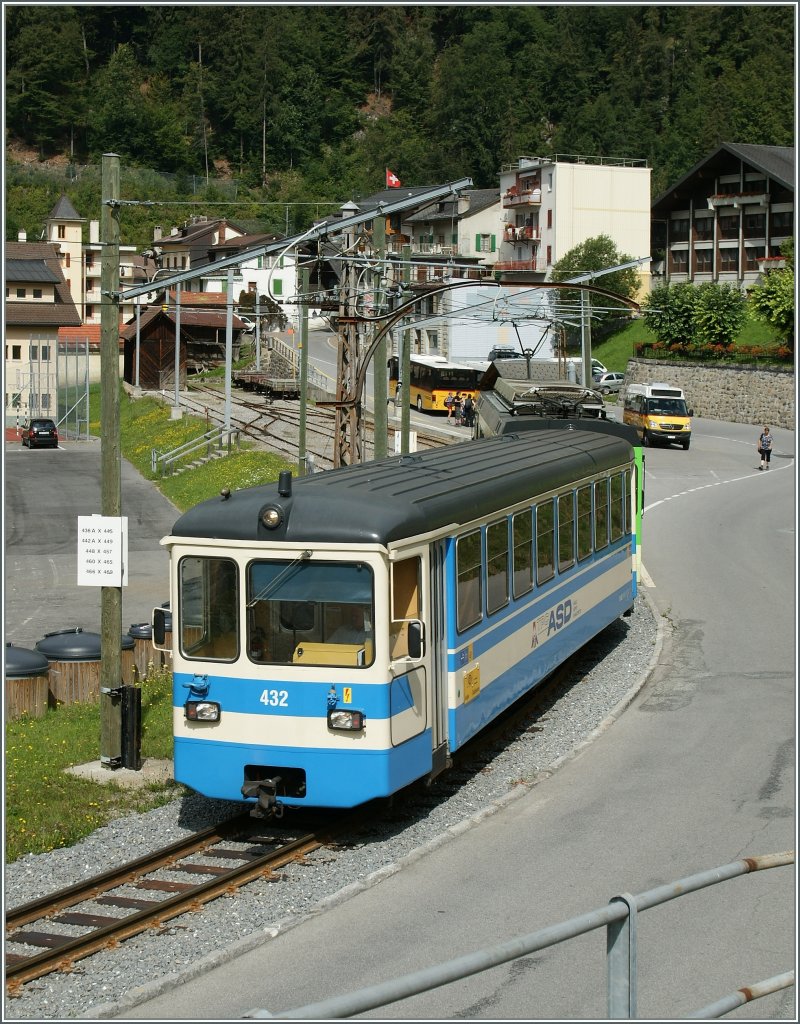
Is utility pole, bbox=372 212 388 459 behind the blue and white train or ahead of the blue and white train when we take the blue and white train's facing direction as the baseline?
behind

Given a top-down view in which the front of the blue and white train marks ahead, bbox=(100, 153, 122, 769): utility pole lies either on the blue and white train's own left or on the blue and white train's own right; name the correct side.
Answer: on the blue and white train's own right

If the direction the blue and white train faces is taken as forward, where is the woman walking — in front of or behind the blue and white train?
behind

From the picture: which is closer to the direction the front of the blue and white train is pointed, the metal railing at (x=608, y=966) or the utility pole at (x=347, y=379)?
the metal railing

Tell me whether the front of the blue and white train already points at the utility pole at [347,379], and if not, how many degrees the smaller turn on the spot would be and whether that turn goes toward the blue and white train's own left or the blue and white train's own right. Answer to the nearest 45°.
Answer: approximately 135° to the blue and white train's own right

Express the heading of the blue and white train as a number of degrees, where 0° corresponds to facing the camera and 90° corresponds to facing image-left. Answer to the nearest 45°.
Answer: approximately 45°

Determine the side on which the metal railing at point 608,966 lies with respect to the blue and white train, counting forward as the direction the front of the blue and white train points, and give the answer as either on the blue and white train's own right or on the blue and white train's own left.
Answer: on the blue and white train's own left
